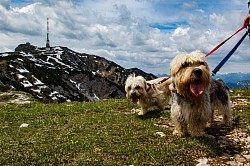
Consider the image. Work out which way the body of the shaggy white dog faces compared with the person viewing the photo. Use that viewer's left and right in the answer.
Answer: facing the viewer and to the left of the viewer
